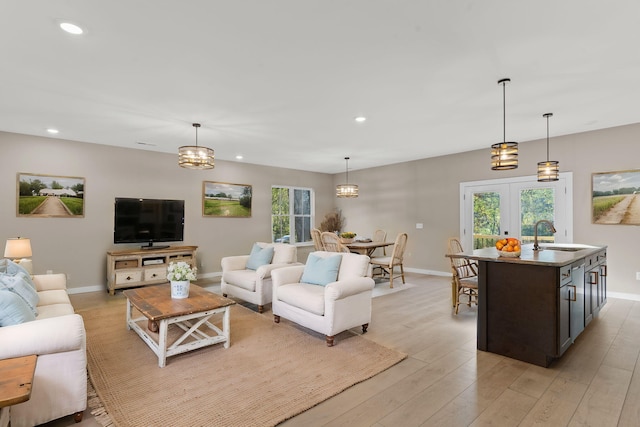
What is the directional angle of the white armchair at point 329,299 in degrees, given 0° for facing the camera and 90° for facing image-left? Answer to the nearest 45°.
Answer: approximately 45°

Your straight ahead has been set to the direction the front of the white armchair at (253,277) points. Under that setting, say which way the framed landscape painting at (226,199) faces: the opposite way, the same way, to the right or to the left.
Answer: to the left

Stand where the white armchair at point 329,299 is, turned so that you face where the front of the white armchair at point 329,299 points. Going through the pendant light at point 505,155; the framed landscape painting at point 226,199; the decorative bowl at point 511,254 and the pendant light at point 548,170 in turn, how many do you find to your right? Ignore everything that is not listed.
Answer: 1

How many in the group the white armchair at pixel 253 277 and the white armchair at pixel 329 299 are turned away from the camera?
0

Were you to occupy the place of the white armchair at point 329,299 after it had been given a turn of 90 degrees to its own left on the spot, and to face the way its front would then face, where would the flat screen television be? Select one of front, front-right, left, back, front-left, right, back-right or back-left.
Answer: back

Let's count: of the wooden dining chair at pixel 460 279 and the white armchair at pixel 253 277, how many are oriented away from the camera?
0

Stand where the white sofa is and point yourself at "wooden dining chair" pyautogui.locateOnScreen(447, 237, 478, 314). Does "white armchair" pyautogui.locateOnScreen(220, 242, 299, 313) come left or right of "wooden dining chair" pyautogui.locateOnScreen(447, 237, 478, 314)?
left

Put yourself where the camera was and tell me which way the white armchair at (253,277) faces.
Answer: facing the viewer and to the left of the viewer

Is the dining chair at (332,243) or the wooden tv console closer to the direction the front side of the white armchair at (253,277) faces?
the wooden tv console
